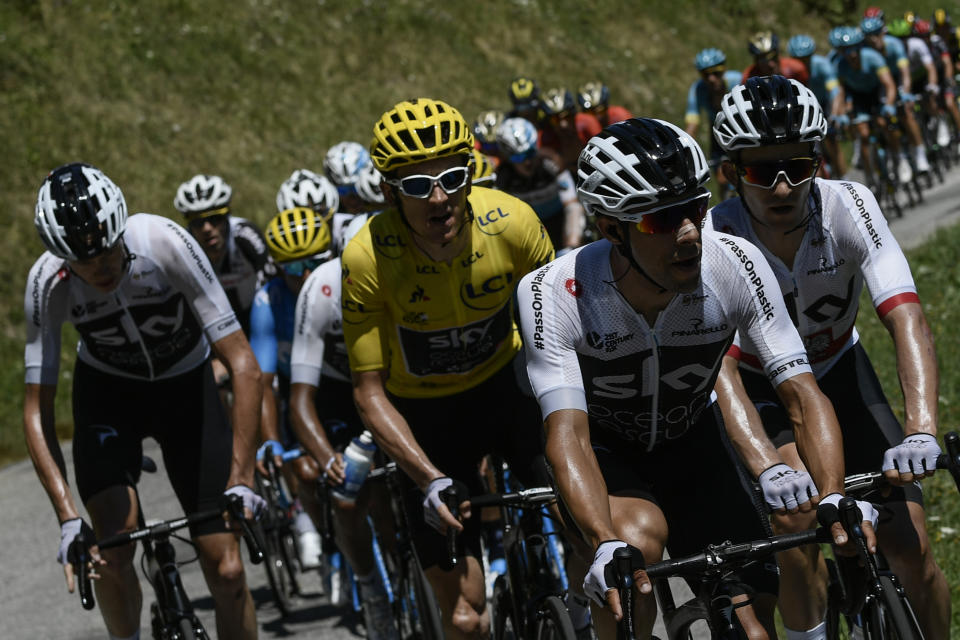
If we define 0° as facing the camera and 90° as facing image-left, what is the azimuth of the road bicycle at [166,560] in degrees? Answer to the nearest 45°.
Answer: approximately 0°

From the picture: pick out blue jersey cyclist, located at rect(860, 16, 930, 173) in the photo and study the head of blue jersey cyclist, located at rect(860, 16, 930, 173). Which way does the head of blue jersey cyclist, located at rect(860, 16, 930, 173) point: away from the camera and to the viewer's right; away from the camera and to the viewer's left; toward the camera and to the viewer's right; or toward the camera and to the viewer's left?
toward the camera and to the viewer's left

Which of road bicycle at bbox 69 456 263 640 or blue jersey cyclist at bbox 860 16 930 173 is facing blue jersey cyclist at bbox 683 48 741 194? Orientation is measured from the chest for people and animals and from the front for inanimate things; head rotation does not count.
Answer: blue jersey cyclist at bbox 860 16 930 173

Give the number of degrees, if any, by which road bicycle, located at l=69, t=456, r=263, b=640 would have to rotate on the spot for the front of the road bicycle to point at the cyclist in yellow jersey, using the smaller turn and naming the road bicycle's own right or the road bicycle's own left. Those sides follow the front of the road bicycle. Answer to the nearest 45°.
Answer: approximately 90° to the road bicycle's own left

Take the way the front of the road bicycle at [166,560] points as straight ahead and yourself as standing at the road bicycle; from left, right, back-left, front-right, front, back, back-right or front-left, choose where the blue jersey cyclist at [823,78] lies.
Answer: back-left

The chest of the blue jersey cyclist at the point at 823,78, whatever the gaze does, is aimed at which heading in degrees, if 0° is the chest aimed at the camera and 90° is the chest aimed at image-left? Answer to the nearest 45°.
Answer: approximately 45°

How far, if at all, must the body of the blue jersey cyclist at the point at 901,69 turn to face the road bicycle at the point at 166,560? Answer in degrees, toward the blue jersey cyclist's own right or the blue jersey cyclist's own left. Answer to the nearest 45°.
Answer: approximately 45° to the blue jersey cyclist's own left

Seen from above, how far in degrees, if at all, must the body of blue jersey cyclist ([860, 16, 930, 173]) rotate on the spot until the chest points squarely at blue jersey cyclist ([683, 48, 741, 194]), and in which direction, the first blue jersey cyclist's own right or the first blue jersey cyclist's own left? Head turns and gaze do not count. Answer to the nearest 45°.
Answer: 0° — they already face them

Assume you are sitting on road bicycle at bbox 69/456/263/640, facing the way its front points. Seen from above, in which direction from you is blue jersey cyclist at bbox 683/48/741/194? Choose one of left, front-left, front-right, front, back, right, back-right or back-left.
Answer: back-left

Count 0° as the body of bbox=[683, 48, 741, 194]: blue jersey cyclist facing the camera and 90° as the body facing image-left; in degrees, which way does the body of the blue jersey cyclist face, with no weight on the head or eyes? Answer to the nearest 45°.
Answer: approximately 0°

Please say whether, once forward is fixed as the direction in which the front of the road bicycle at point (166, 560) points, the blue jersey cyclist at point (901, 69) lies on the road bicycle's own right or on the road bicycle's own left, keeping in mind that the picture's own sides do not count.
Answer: on the road bicycle's own left

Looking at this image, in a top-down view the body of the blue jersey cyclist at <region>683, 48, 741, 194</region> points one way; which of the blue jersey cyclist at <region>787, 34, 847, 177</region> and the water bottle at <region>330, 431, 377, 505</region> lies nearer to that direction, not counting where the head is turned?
the water bottle

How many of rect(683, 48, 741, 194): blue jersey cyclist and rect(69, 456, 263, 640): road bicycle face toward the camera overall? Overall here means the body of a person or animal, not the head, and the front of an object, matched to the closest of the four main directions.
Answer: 2
